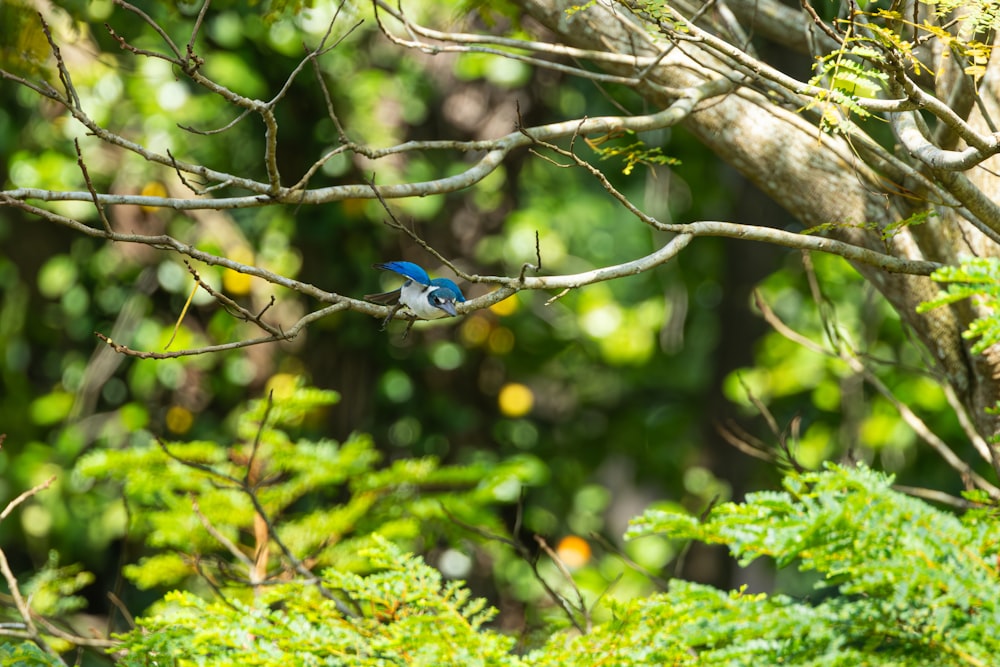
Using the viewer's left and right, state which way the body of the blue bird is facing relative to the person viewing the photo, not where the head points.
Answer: facing the viewer and to the right of the viewer
